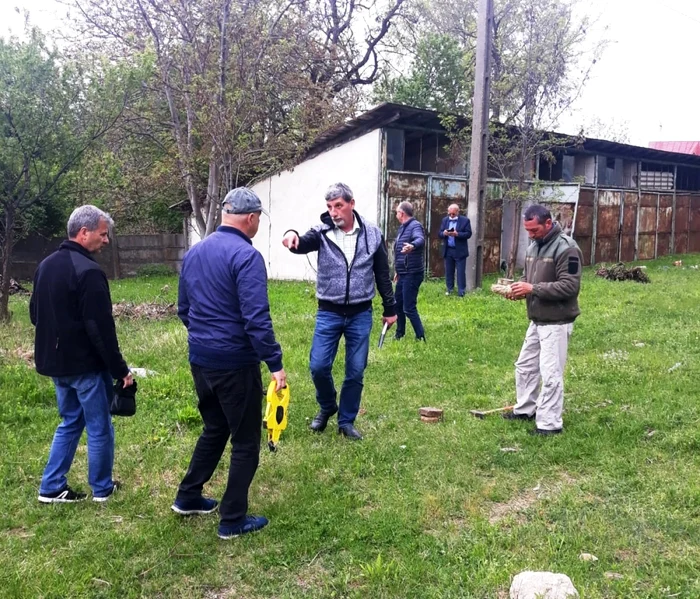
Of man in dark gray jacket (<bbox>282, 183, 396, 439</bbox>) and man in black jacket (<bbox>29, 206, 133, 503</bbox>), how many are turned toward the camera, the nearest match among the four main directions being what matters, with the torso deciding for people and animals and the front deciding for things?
1

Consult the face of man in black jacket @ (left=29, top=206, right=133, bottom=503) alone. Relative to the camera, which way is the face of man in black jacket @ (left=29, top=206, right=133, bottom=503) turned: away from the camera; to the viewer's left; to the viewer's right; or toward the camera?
to the viewer's right

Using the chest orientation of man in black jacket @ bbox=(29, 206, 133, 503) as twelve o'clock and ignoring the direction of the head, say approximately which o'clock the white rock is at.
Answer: The white rock is roughly at 3 o'clock from the man in black jacket.

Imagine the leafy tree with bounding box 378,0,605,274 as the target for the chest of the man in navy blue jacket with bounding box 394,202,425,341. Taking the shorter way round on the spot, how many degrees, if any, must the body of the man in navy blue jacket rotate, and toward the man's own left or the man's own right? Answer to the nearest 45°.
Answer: approximately 135° to the man's own right

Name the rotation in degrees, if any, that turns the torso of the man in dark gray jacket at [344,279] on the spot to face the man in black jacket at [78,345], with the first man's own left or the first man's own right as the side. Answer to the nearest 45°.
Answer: approximately 45° to the first man's own right

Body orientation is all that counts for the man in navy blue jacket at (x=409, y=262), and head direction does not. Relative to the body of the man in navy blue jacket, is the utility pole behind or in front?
behind

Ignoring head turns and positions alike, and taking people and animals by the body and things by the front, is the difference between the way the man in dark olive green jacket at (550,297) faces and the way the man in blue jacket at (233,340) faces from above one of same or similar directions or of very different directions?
very different directions

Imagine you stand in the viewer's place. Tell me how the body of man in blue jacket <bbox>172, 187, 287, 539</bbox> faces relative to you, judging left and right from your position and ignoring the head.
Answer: facing away from the viewer and to the right of the viewer

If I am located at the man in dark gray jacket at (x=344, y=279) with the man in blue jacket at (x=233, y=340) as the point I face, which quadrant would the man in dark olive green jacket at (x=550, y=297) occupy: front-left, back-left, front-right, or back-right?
back-left

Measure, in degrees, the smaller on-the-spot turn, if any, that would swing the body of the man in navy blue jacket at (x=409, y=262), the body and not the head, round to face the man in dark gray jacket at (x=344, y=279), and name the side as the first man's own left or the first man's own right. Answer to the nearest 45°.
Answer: approximately 45° to the first man's own left

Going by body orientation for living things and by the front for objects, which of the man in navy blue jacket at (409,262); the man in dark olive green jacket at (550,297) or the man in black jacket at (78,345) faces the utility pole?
the man in black jacket at (78,345)

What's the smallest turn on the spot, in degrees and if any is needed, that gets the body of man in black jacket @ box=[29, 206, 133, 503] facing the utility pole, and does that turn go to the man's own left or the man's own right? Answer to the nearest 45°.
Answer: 0° — they already face it

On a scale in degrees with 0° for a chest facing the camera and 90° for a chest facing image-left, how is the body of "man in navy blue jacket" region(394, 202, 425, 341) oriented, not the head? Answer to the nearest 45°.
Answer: approximately 45°
